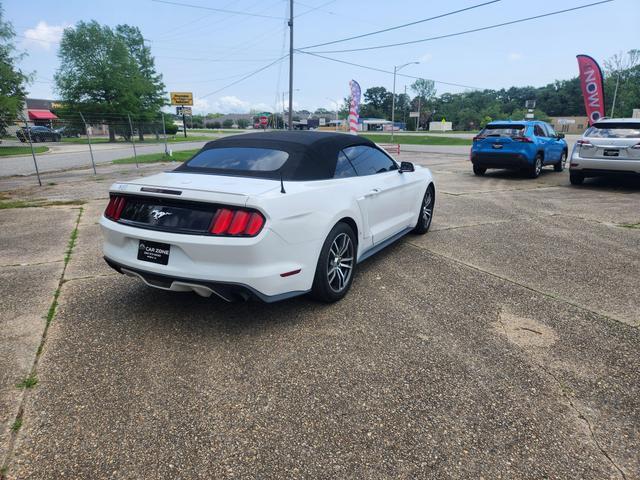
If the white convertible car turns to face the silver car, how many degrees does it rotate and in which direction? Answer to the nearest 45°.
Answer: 0° — it already faces it

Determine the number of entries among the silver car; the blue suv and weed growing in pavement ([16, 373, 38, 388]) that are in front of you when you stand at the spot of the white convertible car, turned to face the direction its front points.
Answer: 2

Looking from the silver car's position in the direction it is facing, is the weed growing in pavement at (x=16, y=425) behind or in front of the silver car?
behind

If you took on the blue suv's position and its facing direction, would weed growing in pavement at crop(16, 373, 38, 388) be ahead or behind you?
behind

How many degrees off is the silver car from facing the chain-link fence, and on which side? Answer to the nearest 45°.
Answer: approximately 90° to its left

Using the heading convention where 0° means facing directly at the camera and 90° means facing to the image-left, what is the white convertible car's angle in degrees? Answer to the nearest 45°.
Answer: approximately 225°

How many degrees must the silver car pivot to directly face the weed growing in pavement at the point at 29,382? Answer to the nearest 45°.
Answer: approximately 180°

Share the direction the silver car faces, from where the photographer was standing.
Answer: facing away from the viewer

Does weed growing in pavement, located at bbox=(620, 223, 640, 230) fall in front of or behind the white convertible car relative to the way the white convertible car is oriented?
in front

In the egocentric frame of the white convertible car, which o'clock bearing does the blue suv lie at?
The blue suv is roughly at 12 o'clock from the white convertible car.

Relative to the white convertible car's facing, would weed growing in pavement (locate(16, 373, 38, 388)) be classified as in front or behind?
behind

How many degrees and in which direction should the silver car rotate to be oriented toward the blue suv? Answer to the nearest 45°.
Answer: approximately 45° to its left
